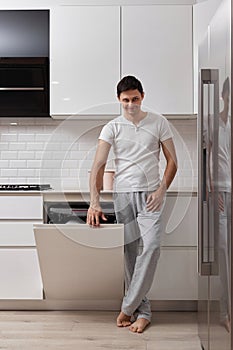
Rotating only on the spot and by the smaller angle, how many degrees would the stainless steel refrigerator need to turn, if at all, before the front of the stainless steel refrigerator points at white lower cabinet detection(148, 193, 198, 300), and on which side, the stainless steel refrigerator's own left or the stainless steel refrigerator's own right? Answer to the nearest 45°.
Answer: approximately 90° to the stainless steel refrigerator's own right

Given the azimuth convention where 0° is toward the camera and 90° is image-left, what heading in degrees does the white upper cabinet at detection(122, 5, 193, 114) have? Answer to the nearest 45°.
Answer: approximately 0°

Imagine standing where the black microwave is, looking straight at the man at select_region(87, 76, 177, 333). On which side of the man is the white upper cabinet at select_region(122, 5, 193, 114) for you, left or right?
left

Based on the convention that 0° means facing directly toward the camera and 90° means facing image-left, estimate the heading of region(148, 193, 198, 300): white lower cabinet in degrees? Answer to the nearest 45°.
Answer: approximately 0°

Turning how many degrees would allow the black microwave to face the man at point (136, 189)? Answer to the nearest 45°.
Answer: approximately 45° to its left
